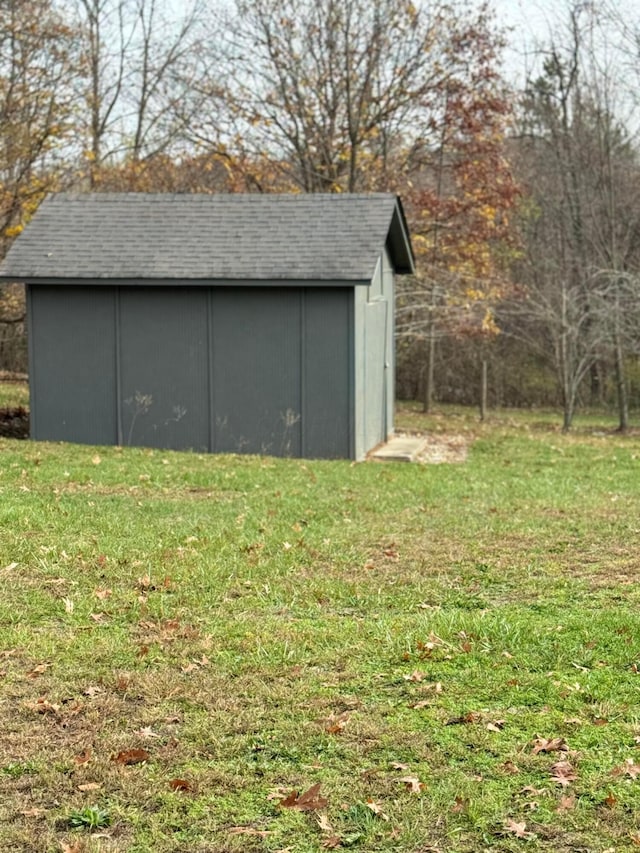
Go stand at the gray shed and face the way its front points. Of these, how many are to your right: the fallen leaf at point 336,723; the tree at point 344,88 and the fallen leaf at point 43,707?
2

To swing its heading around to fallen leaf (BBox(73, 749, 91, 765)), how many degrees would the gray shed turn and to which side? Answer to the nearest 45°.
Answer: approximately 90° to its right

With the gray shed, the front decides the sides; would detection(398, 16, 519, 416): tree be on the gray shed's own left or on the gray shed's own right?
on the gray shed's own left

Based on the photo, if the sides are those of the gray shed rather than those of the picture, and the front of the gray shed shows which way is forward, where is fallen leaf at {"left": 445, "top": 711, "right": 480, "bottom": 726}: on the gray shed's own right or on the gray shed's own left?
on the gray shed's own right

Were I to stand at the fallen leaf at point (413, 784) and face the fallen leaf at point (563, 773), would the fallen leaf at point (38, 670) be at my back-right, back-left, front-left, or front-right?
back-left

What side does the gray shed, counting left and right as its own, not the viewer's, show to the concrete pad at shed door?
front

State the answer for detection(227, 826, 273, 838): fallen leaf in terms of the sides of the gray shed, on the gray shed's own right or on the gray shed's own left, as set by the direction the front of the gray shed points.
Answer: on the gray shed's own right

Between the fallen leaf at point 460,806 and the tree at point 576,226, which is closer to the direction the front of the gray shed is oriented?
the tree

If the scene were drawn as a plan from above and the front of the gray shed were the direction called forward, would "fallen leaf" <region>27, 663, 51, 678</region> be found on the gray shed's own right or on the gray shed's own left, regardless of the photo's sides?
on the gray shed's own right

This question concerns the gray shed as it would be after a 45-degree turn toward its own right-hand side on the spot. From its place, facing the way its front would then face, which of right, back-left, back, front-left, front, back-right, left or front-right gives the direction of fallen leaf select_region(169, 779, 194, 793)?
front-right

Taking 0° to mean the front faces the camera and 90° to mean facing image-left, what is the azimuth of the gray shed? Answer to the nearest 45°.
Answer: approximately 270°

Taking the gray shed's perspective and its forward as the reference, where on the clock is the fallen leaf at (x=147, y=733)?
The fallen leaf is roughly at 3 o'clock from the gray shed.

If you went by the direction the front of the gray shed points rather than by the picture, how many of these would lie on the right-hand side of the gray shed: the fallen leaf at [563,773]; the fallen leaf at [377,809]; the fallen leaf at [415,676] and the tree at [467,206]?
3

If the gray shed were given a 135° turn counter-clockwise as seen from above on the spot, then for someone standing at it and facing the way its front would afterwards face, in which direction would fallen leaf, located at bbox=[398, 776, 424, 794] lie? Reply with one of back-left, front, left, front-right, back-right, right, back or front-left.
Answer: back-left

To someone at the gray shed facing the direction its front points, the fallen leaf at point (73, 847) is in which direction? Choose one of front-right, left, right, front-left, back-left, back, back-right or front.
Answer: right

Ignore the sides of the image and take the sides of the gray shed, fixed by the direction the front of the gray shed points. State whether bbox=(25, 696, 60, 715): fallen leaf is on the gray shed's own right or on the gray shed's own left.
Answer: on the gray shed's own right

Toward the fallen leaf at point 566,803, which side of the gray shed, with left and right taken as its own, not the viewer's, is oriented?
right
